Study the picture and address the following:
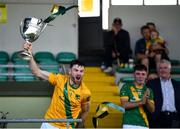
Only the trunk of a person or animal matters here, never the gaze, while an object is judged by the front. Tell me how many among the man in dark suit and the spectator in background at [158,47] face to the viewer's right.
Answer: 0

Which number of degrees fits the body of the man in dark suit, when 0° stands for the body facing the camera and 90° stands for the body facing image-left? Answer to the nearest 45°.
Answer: approximately 0°

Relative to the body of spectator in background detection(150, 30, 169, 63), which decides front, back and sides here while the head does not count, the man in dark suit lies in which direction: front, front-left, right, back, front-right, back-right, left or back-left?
front-left

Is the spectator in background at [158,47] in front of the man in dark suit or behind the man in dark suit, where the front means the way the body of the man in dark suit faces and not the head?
behind

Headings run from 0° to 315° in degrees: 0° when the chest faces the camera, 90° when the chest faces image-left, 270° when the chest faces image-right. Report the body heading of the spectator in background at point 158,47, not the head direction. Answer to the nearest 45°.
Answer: approximately 45°

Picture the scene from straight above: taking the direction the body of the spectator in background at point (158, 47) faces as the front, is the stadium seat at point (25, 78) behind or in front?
in front

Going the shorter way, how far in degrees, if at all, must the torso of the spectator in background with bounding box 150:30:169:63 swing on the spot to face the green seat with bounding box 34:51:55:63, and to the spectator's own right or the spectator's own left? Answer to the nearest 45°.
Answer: approximately 45° to the spectator's own right
